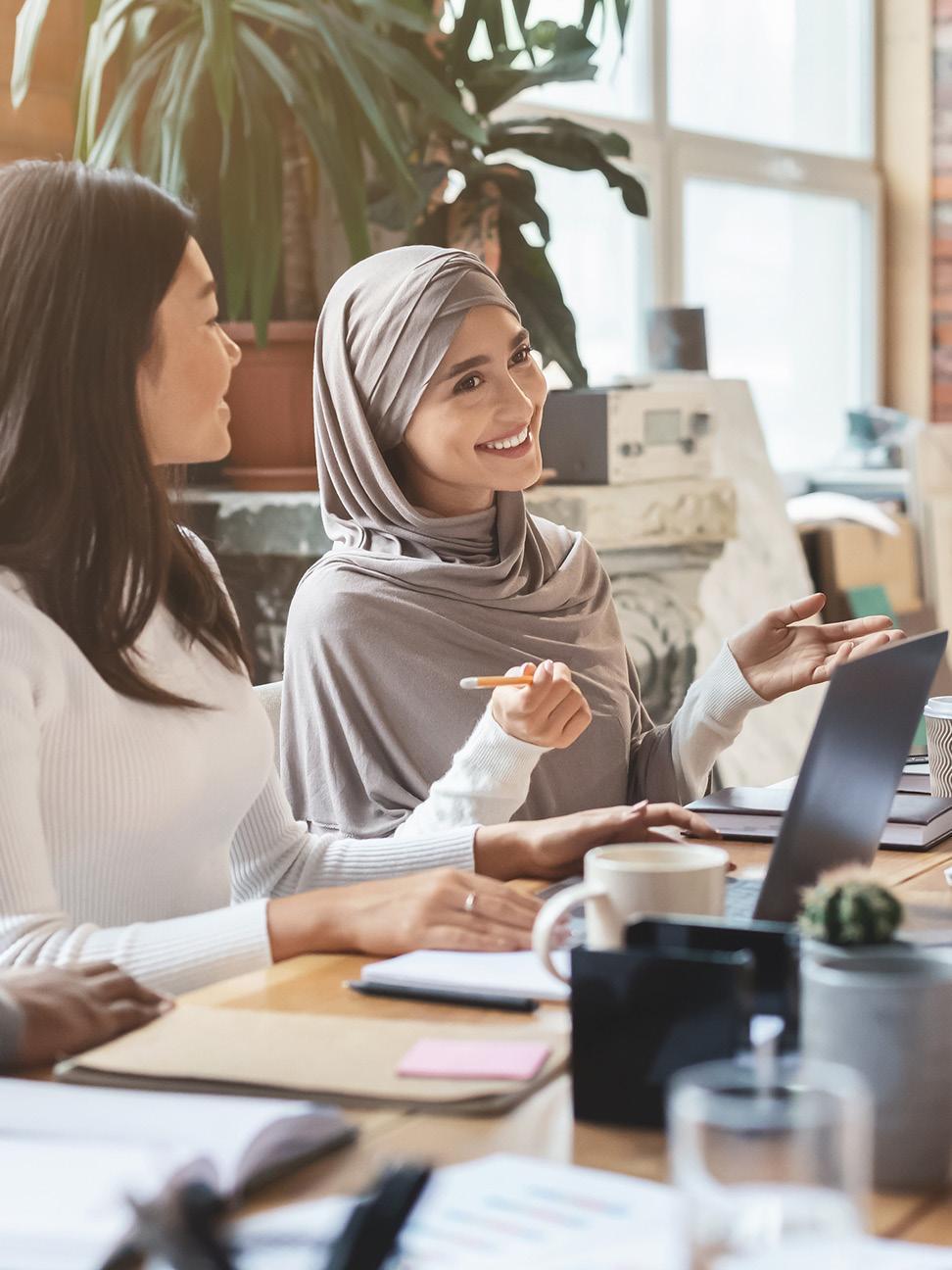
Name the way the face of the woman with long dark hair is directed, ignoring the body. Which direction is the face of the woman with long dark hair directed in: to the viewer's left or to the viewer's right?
to the viewer's right

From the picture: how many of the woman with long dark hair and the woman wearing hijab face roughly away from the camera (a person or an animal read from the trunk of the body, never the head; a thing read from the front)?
0

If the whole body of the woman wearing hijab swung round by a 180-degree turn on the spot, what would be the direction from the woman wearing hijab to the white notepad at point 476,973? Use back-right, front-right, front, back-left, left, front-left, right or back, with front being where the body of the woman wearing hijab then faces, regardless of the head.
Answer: back-left

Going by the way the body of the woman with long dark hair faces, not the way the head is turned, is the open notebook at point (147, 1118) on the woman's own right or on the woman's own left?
on the woman's own right

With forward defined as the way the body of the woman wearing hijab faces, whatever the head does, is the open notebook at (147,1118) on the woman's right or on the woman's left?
on the woman's right

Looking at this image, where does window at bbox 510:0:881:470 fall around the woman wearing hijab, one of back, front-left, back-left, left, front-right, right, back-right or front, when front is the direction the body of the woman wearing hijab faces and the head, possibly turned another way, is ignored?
back-left

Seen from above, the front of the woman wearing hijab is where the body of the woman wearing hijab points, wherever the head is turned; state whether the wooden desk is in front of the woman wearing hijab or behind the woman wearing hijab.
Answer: in front

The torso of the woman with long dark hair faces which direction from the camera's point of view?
to the viewer's right
